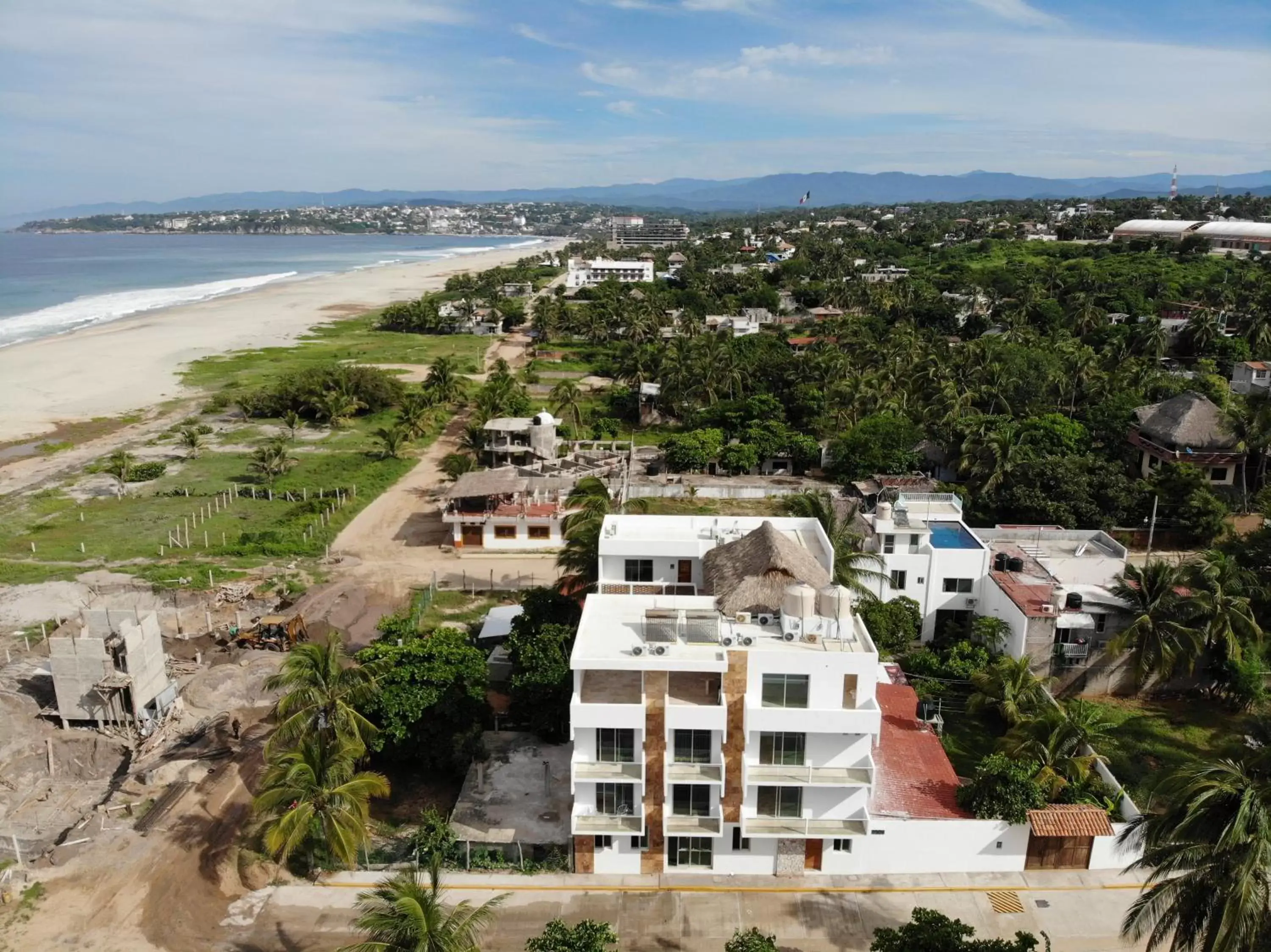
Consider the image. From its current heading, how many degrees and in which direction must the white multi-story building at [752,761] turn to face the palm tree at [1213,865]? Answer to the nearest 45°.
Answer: approximately 45° to its left

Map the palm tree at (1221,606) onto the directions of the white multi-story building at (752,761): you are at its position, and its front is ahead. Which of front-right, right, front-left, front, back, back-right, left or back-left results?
back-left

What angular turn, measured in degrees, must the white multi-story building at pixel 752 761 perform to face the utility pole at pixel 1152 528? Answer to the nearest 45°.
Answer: approximately 135° to its left

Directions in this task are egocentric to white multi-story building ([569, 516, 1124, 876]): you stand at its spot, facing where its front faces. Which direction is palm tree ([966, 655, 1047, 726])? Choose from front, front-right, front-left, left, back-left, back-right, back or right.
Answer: back-left

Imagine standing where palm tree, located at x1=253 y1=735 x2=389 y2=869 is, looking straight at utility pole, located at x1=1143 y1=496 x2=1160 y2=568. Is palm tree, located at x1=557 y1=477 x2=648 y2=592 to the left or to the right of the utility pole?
left

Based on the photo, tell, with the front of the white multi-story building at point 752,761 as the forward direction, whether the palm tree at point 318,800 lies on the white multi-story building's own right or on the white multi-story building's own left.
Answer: on the white multi-story building's own right

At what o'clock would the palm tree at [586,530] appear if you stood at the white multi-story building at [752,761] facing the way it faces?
The palm tree is roughly at 5 o'clock from the white multi-story building.

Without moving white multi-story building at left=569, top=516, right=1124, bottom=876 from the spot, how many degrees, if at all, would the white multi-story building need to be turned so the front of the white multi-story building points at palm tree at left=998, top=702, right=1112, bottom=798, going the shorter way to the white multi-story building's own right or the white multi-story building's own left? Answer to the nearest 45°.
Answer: approximately 135° to the white multi-story building's own left

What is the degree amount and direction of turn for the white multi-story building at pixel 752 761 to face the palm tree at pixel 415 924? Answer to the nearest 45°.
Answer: approximately 45° to its right

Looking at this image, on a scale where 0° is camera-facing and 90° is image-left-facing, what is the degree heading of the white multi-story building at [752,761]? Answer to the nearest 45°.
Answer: approximately 0°

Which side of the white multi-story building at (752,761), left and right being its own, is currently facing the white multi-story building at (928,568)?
back

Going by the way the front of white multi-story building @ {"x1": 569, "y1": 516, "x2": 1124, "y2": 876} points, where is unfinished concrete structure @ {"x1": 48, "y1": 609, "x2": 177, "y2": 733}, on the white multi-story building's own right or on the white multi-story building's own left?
on the white multi-story building's own right
